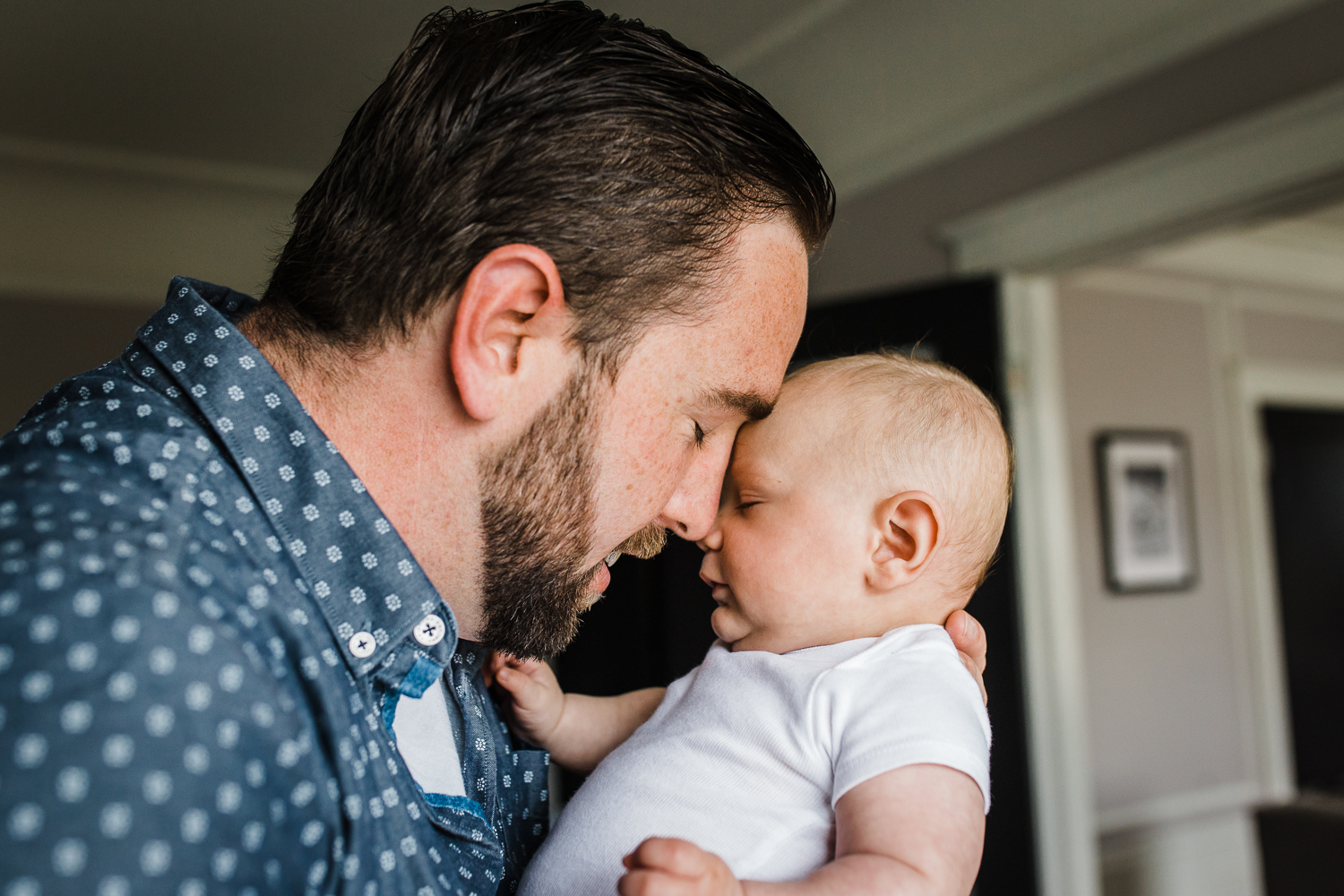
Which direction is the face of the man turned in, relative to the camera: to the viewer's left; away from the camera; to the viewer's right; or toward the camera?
to the viewer's right

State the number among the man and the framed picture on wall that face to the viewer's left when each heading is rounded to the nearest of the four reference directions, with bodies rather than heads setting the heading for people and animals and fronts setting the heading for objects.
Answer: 0

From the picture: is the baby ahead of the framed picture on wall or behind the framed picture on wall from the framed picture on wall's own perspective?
ahead

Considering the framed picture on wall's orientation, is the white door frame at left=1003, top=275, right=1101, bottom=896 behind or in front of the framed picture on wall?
in front

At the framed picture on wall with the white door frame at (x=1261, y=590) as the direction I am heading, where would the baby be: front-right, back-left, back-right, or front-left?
back-right

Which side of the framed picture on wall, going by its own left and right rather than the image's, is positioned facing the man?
front

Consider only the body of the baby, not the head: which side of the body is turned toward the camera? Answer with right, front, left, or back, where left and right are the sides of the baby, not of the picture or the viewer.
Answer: left

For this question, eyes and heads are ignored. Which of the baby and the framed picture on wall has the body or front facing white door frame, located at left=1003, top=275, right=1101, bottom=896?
the framed picture on wall

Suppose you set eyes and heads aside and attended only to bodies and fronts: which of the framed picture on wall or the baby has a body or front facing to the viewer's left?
the baby

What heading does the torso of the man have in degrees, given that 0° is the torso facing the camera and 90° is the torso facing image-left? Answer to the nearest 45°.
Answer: approximately 270°

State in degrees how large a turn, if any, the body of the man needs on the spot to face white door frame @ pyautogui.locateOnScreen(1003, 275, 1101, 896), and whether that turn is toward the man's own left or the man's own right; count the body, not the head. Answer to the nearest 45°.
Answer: approximately 45° to the man's own left
